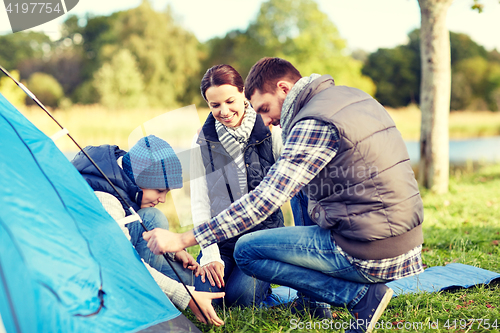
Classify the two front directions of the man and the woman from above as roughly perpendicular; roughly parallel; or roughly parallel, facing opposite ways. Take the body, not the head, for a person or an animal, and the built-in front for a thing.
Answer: roughly perpendicular

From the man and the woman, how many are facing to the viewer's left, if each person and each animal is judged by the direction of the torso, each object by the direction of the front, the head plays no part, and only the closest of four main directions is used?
1

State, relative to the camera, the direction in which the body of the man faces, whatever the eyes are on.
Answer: to the viewer's left

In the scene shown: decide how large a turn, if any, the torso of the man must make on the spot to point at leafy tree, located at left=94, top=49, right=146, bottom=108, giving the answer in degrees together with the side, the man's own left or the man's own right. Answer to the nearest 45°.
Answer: approximately 90° to the man's own right

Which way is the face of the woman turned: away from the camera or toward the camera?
toward the camera

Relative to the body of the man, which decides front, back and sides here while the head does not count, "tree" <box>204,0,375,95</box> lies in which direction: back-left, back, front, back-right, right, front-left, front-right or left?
right

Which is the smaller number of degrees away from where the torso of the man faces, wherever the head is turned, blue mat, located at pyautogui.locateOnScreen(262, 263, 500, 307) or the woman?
the woman

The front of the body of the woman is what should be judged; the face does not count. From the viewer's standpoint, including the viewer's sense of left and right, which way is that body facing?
facing the viewer

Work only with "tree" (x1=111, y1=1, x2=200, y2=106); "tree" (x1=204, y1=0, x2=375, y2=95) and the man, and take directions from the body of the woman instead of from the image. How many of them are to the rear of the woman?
2

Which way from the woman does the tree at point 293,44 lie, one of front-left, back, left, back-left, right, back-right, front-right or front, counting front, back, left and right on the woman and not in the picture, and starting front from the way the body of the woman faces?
back

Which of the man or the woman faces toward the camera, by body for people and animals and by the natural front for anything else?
the woman

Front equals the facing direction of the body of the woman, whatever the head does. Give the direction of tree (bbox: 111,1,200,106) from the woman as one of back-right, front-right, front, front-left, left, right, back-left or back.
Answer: back
